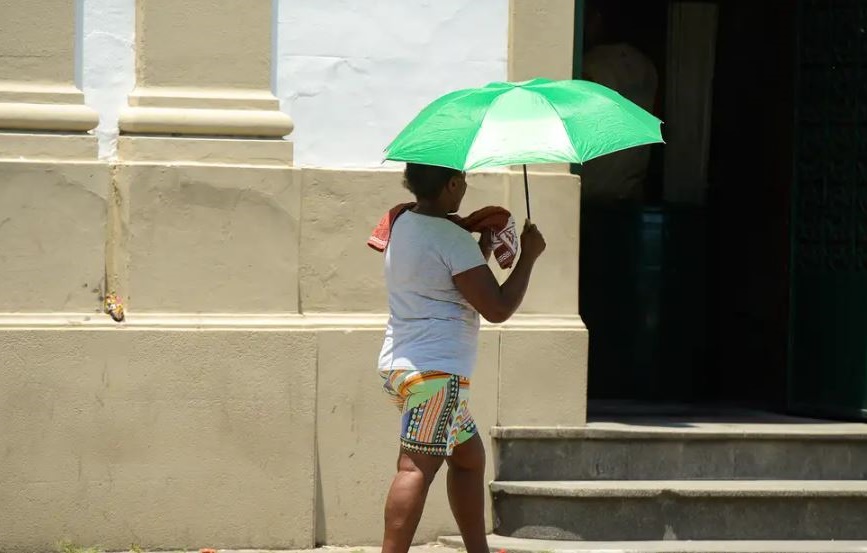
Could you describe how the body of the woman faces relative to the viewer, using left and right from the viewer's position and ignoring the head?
facing away from the viewer and to the right of the viewer
